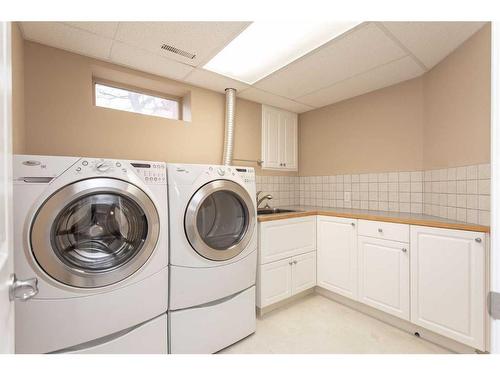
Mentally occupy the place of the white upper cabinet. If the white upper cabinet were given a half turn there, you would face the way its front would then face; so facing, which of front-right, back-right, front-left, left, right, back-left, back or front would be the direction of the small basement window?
left

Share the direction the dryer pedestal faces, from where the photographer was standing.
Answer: facing the viewer and to the right of the viewer

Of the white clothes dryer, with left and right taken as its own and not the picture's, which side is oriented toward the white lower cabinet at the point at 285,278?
left

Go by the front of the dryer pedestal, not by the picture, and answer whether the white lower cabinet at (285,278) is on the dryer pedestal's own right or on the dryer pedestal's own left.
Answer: on the dryer pedestal's own left

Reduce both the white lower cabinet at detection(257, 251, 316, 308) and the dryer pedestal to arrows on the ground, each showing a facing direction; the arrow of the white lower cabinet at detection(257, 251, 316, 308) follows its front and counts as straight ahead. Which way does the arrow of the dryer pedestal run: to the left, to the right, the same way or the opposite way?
the same way

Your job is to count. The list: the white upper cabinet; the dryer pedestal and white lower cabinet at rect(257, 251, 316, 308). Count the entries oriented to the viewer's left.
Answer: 0

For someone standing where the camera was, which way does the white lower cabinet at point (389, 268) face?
facing the viewer and to the left of the viewer

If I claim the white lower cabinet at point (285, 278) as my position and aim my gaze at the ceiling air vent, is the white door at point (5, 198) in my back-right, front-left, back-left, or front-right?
front-left

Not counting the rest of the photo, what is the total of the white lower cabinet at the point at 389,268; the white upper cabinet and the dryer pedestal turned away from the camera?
0

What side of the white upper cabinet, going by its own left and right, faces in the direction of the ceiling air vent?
right

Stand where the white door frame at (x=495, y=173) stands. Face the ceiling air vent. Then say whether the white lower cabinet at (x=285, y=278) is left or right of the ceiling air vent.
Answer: right

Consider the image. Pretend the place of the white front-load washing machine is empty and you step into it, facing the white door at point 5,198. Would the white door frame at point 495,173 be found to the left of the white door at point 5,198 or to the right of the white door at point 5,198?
left

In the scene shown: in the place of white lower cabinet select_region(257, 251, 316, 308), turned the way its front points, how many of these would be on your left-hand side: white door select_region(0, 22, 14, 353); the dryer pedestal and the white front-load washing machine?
0

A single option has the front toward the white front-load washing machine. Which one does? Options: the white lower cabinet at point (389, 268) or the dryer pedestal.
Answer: the white lower cabinet

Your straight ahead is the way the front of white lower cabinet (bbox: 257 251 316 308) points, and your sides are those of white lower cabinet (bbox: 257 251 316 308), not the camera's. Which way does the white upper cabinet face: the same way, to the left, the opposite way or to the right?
the same way

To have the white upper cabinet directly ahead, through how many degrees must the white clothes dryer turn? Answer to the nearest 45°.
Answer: approximately 90° to its left
